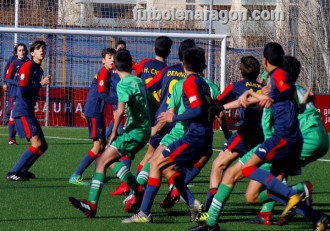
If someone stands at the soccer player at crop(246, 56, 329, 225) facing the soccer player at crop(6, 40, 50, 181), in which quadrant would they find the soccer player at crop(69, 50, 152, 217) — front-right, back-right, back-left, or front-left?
front-left

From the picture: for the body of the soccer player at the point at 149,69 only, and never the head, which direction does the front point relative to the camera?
away from the camera

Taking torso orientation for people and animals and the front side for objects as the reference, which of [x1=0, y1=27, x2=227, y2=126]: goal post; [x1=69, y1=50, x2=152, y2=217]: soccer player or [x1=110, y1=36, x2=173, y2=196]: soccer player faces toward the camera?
the goal post

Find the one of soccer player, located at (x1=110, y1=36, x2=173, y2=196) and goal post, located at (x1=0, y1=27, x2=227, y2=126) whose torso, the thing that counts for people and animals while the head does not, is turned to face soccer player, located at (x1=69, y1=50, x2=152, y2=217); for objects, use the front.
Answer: the goal post

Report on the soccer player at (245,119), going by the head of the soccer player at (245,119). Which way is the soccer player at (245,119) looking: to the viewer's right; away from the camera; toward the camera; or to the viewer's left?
away from the camera

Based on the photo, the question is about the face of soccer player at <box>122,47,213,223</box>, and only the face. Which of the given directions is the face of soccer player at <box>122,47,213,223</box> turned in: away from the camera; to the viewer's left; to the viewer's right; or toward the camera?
away from the camera

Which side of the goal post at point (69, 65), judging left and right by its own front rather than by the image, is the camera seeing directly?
front

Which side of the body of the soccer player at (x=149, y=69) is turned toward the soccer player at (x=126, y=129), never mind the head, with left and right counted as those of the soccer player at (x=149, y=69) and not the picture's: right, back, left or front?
back

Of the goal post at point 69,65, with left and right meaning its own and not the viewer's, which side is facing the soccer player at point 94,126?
front

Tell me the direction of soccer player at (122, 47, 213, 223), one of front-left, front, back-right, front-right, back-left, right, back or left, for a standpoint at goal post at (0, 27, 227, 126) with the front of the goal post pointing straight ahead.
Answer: front

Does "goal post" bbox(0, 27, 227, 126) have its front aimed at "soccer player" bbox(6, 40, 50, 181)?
yes

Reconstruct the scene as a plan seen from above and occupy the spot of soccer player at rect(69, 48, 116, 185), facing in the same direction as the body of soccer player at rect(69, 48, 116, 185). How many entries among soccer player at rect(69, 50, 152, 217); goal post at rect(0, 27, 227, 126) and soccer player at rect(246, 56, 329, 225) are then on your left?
1

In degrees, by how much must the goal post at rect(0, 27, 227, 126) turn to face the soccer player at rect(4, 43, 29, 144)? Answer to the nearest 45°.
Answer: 0° — it already faces them

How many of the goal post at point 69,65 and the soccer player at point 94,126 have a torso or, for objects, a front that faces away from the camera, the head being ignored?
0

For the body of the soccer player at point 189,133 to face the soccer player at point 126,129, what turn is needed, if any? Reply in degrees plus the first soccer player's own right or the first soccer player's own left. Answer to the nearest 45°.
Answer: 0° — they already face them

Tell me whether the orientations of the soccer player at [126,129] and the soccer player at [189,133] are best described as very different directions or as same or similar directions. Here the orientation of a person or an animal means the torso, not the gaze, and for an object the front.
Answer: same or similar directions
